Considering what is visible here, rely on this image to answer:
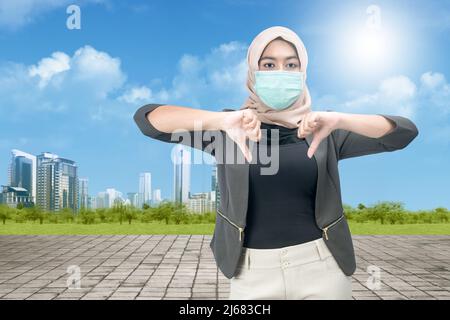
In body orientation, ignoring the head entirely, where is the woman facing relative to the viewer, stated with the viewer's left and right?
facing the viewer

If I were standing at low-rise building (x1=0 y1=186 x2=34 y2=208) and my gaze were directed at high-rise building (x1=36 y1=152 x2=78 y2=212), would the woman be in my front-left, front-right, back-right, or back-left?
front-right

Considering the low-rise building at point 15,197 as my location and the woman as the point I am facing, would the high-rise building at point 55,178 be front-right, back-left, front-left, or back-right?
front-left

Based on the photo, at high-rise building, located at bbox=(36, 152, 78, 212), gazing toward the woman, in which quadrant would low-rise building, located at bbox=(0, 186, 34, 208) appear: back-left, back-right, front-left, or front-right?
back-right

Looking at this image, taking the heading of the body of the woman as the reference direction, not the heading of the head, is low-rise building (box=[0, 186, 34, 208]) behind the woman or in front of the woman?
behind

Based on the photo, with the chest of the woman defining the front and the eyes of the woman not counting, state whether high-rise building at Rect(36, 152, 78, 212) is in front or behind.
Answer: behind
